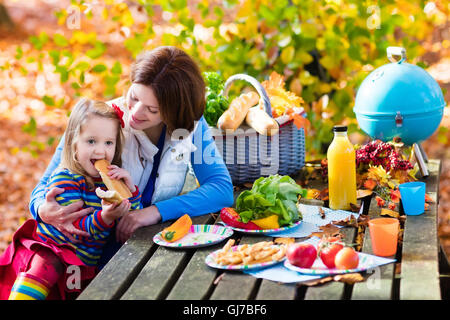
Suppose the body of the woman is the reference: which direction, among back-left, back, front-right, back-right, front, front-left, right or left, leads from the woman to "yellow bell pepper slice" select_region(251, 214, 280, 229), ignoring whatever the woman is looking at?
left

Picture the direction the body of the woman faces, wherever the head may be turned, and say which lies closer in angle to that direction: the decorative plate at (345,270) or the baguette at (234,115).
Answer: the decorative plate

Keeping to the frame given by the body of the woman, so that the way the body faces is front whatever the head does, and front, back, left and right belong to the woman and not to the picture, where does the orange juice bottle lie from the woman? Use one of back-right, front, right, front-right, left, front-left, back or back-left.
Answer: back-left

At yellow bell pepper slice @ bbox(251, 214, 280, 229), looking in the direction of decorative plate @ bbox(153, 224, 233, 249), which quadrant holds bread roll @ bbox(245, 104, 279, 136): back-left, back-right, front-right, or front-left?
back-right

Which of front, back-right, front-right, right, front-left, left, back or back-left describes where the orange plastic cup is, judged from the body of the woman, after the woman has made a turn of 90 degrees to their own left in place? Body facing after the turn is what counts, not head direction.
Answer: front
